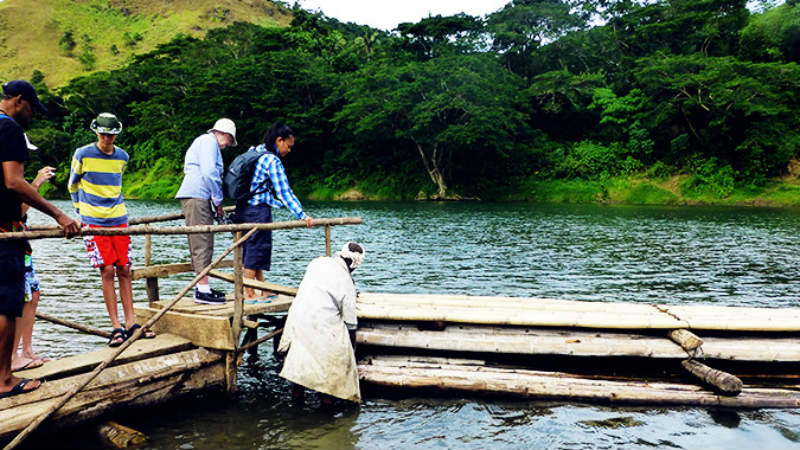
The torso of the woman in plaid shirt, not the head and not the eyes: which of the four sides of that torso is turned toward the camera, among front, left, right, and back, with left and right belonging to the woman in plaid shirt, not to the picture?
right

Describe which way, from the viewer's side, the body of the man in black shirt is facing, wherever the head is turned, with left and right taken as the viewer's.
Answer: facing to the right of the viewer

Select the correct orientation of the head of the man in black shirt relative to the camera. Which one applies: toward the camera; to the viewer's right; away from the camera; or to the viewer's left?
to the viewer's right

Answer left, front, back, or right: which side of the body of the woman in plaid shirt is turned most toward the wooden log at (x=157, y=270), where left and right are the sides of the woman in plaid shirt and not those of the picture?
back

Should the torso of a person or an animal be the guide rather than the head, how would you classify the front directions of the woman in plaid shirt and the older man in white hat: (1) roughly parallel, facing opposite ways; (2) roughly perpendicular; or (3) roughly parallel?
roughly parallel

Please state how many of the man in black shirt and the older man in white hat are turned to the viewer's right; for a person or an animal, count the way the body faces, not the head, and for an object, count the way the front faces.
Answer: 2

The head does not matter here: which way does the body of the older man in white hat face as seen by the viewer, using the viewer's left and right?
facing to the right of the viewer

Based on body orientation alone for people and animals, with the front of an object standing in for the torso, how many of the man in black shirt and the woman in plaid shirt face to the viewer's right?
2

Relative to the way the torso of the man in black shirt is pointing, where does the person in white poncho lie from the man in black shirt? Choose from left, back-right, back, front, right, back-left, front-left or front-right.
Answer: front

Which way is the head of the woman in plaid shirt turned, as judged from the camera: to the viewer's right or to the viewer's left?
to the viewer's right

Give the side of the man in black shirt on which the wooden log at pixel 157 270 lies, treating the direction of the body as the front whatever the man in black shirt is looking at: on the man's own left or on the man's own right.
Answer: on the man's own left

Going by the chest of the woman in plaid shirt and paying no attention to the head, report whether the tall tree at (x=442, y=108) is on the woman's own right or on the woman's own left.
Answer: on the woman's own left

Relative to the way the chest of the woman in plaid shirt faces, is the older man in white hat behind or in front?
behind

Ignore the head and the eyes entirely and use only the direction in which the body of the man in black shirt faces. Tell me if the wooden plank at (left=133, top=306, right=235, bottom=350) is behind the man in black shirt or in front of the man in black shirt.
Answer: in front

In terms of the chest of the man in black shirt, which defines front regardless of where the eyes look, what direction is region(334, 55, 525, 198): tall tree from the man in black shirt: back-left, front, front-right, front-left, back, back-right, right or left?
front-left

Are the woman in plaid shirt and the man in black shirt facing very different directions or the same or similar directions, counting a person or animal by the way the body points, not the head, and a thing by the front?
same or similar directions
